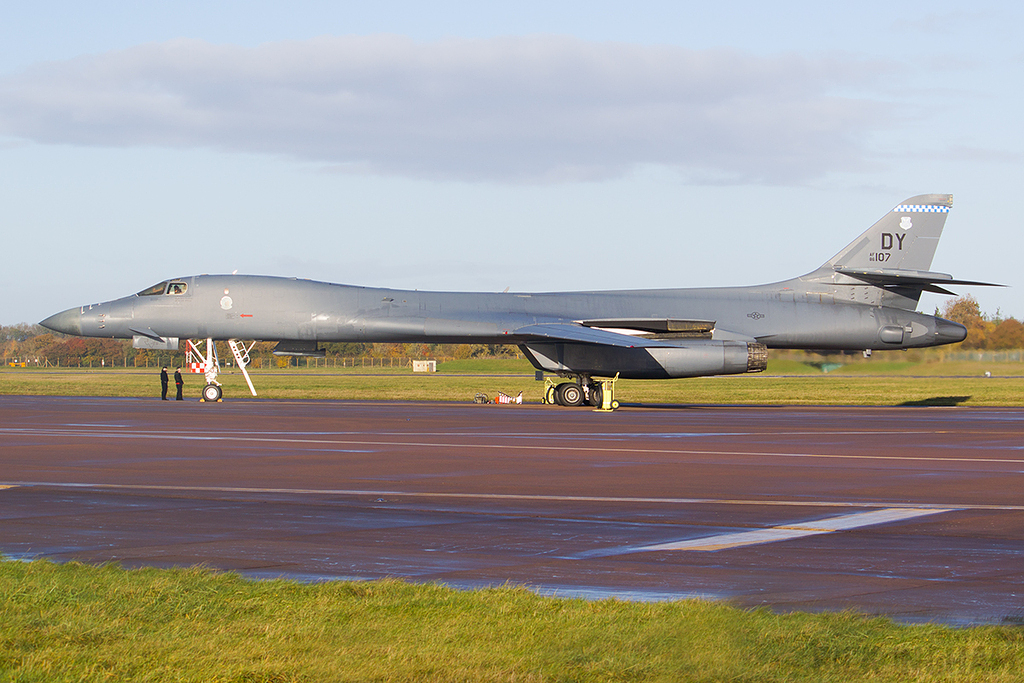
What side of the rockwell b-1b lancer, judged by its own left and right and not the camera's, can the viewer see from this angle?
left
